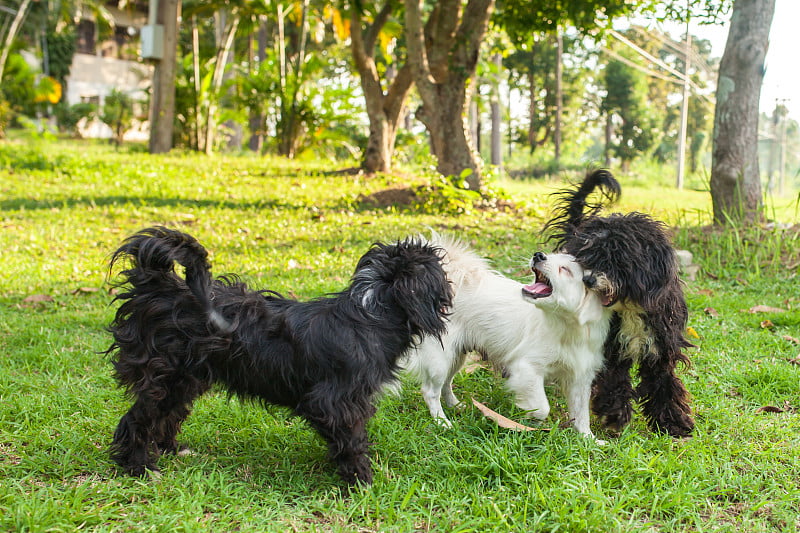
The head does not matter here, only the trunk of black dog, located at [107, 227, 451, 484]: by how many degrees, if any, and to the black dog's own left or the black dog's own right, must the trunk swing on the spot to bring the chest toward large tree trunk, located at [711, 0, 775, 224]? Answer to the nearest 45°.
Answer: approximately 45° to the black dog's own left

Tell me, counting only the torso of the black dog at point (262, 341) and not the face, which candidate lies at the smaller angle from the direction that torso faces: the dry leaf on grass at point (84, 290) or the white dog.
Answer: the white dog

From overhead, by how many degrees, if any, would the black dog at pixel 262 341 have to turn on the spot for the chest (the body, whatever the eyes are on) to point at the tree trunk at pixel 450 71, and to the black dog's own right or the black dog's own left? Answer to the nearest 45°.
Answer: approximately 90° to the black dog's own left

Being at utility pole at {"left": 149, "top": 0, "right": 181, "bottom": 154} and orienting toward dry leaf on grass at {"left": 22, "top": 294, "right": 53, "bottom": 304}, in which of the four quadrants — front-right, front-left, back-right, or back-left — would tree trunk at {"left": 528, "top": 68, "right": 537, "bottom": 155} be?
back-left

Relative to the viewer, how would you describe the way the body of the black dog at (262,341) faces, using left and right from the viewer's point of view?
facing to the right of the viewer

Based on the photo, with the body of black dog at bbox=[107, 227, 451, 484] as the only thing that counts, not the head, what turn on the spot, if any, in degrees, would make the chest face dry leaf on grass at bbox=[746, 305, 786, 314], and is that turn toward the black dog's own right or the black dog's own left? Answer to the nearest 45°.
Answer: approximately 45° to the black dog's own left

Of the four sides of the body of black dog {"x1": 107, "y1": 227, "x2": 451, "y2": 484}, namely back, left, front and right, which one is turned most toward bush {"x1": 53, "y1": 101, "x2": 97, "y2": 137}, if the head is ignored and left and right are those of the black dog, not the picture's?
left

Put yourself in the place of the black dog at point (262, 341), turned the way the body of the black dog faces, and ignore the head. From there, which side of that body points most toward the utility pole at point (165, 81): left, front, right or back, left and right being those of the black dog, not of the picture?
left
